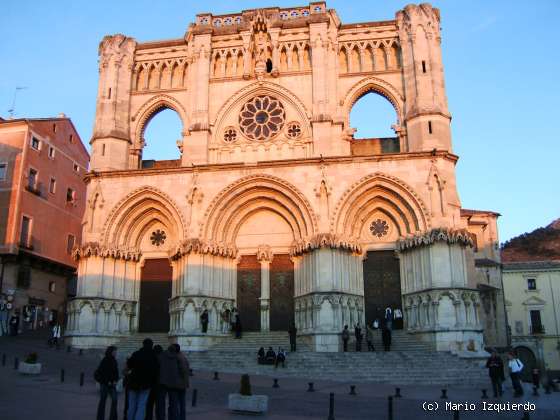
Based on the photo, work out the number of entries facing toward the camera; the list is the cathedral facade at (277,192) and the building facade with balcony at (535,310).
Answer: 2

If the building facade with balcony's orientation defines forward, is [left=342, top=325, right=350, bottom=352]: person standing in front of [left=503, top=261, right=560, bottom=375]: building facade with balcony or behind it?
in front

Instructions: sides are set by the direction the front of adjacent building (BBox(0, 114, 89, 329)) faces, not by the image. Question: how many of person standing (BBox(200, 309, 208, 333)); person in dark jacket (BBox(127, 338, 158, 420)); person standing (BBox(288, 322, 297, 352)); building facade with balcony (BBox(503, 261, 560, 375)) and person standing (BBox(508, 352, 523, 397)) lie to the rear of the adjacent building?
0

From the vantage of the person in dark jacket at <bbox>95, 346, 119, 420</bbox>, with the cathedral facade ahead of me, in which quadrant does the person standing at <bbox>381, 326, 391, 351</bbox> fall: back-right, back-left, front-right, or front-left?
front-right

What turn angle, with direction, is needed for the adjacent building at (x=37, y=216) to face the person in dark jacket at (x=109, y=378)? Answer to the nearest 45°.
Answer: approximately 45° to its right

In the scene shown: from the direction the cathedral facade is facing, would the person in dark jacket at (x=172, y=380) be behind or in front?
in front

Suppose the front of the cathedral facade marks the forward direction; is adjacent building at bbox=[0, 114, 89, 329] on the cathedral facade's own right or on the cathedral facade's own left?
on the cathedral facade's own right

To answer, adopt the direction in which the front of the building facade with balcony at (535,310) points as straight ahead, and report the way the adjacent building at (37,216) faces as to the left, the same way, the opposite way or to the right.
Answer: to the left

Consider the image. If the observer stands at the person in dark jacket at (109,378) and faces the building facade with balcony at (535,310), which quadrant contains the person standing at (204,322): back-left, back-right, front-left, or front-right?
front-left

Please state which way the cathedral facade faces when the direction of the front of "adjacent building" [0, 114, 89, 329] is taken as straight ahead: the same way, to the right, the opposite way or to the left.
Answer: to the right

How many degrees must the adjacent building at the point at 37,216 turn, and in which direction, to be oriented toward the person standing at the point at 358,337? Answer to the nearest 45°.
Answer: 0° — it already faces them

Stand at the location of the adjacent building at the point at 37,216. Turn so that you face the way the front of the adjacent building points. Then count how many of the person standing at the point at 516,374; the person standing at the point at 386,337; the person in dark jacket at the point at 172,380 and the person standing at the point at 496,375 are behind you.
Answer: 0

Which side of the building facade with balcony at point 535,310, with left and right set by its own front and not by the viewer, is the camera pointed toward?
front

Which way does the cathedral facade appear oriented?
toward the camera

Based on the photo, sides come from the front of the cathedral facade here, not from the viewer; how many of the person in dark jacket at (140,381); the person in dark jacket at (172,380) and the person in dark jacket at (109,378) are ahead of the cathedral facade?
3

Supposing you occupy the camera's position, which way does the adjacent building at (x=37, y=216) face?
facing the viewer and to the right of the viewer
